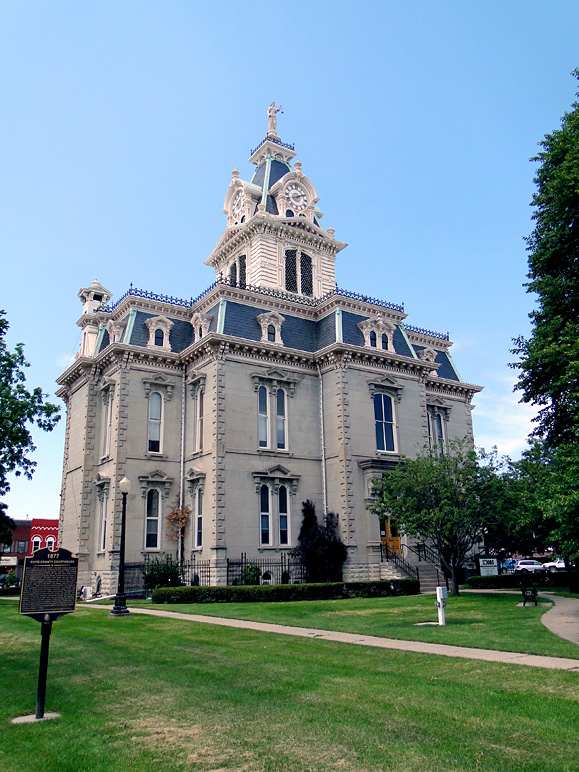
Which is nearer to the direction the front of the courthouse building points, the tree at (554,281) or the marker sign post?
the tree

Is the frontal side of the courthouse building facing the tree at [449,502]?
yes

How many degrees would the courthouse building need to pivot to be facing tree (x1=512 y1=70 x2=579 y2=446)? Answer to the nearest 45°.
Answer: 0° — it already faces it

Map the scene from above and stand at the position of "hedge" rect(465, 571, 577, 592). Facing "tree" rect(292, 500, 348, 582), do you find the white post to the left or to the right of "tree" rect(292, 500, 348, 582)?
left

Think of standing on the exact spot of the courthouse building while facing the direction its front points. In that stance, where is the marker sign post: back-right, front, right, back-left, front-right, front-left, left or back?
front-right

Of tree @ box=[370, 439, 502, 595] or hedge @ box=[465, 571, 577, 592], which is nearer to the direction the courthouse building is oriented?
the tree

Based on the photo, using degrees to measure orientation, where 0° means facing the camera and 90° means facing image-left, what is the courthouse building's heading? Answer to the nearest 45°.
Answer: approximately 315°
